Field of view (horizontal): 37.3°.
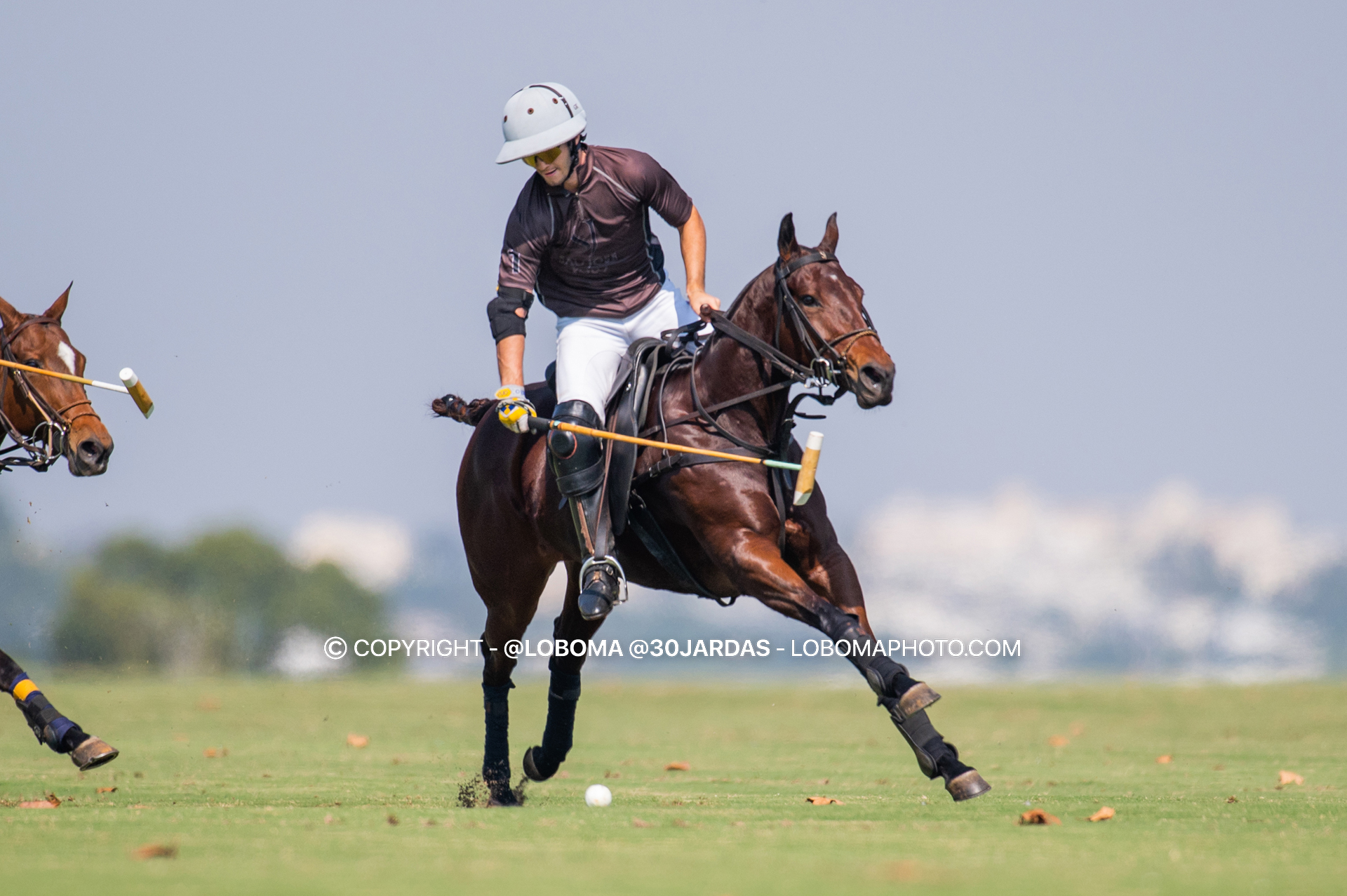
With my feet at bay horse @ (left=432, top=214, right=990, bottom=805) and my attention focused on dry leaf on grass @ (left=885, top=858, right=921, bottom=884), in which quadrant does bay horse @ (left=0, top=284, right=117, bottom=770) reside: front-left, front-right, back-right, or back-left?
back-right

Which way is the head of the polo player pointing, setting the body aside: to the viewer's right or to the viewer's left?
to the viewer's left

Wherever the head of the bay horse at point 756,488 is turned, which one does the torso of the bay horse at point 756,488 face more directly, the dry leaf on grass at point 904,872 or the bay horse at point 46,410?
the dry leaf on grass

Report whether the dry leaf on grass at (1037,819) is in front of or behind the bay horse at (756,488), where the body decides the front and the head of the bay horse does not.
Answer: in front

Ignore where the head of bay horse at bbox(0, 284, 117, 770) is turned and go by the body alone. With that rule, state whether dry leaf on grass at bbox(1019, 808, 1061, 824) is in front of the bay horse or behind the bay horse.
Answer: in front

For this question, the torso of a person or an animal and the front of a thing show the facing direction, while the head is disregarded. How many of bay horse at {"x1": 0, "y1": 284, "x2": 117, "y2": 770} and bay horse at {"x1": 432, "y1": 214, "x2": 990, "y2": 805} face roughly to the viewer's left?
0

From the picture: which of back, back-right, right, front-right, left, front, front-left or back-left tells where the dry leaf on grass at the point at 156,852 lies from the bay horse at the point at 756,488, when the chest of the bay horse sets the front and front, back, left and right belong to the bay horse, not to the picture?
right

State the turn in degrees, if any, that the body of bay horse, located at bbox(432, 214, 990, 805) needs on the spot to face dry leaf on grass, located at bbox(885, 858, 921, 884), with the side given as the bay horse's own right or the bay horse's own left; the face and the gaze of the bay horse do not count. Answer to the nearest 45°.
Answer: approximately 45° to the bay horse's own right

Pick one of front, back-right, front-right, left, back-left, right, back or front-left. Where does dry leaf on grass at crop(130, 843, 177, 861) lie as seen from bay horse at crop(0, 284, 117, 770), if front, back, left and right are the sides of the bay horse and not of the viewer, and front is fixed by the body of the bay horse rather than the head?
front-right
